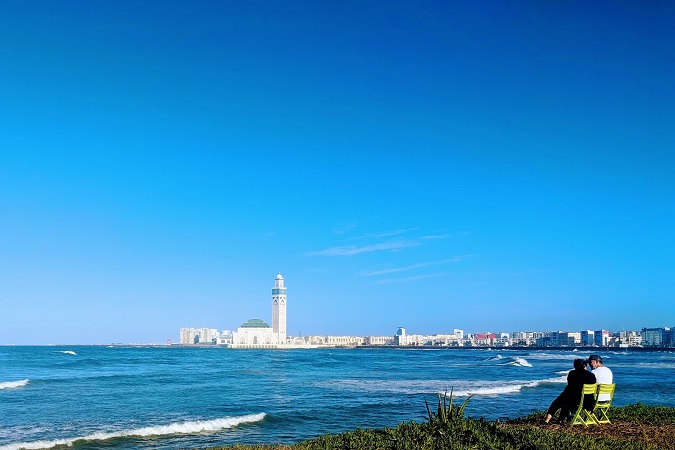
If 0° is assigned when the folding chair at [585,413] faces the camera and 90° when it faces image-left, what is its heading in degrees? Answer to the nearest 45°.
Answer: approximately 135°

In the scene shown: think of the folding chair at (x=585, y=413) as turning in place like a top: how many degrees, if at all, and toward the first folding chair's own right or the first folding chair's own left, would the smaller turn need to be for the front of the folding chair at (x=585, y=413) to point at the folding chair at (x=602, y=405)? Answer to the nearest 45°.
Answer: approximately 90° to the first folding chair's own right

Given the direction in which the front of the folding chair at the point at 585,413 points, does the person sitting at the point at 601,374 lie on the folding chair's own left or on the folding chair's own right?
on the folding chair's own right
